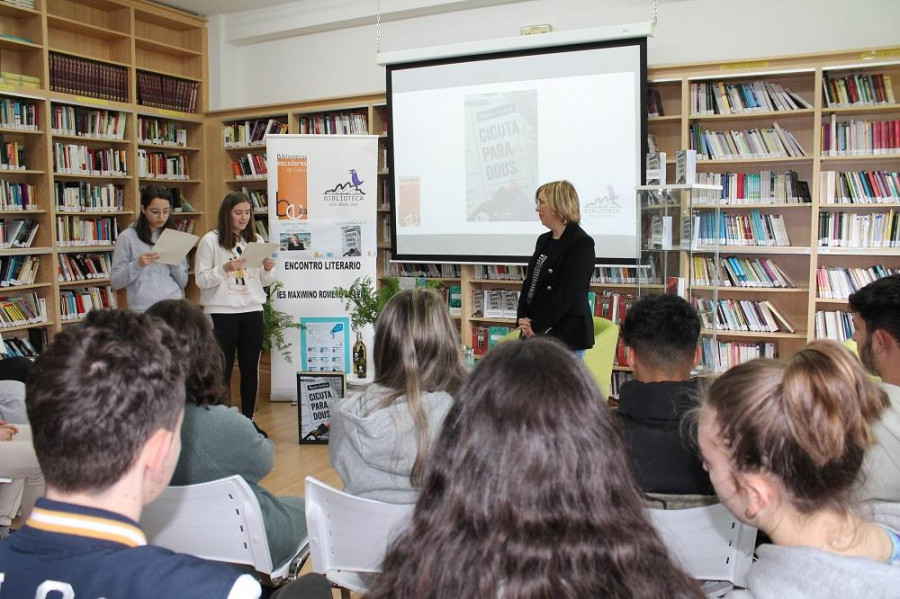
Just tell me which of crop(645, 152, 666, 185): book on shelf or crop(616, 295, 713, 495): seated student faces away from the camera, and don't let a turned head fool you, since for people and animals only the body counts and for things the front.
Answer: the seated student

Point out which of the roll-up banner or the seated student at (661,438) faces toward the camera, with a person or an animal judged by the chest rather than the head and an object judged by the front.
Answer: the roll-up banner

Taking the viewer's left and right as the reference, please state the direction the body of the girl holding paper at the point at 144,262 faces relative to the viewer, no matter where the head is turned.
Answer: facing the viewer and to the right of the viewer

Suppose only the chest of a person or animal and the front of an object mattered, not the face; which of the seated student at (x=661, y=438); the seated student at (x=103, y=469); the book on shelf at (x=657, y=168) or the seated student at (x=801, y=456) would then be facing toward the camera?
the book on shelf

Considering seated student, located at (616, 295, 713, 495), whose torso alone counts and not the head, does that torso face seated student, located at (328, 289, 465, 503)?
no

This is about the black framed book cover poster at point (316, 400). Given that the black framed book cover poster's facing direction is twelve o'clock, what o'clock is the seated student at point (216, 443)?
The seated student is roughly at 12 o'clock from the black framed book cover poster.

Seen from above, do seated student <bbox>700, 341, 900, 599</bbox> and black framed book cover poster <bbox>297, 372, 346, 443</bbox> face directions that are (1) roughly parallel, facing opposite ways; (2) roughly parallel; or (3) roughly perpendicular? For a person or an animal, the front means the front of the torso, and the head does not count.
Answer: roughly parallel, facing opposite ways

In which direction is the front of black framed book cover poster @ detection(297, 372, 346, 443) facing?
toward the camera

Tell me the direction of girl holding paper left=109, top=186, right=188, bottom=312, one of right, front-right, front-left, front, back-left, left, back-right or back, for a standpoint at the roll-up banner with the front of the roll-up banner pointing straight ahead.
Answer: front-right

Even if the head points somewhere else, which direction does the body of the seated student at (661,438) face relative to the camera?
away from the camera

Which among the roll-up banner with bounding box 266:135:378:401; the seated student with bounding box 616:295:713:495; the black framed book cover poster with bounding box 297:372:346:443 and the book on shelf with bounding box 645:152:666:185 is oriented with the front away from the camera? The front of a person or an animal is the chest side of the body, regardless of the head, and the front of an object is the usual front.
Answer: the seated student

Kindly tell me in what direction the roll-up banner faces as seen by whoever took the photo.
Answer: facing the viewer

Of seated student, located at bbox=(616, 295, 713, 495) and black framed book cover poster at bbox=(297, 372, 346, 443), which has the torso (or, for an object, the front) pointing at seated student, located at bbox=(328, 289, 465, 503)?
the black framed book cover poster

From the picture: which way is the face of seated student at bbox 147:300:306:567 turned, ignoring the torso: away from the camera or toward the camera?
away from the camera

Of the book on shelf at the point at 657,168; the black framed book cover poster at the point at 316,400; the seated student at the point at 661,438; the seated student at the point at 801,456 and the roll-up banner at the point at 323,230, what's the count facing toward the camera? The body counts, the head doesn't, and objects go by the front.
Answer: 3

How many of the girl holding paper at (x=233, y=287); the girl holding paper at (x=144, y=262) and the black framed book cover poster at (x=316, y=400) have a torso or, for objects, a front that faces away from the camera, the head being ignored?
0

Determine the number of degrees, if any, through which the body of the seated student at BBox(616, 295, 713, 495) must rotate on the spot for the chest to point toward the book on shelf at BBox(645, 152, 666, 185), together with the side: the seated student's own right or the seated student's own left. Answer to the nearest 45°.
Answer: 0° — they already face it

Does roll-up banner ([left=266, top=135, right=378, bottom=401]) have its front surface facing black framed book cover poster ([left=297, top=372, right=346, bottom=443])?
yes

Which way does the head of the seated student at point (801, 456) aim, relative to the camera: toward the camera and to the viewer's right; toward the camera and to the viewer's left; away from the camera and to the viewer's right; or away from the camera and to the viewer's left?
away from the camera and to the viewer's left
